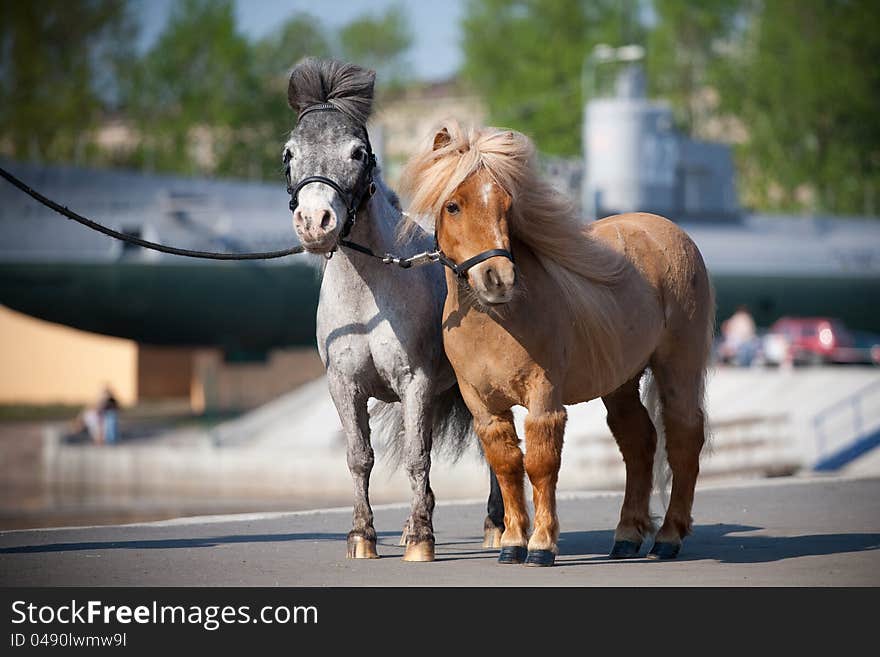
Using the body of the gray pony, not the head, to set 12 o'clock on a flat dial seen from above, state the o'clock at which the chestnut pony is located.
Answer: The chestnut pony is roughly at 10 o'clock from the gray pony.

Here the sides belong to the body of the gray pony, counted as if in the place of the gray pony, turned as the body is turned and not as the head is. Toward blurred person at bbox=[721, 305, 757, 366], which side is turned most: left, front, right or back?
back

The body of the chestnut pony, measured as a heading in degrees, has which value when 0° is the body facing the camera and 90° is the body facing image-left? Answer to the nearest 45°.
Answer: approximately 45°

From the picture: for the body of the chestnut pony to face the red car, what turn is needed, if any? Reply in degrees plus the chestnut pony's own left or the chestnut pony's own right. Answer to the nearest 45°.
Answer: approximately 135° to the chestnut pony's own right

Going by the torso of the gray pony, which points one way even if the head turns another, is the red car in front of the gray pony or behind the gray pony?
behind

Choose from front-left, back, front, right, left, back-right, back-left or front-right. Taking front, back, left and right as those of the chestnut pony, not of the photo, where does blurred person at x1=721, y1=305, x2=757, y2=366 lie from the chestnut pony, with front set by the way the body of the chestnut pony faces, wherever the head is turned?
back-right

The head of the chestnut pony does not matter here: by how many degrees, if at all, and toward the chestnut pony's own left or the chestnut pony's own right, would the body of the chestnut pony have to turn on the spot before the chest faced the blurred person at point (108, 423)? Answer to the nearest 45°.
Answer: approximately 90° to the chestnut pony's own right

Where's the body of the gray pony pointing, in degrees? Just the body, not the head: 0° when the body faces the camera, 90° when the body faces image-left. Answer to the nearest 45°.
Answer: approximately 0°

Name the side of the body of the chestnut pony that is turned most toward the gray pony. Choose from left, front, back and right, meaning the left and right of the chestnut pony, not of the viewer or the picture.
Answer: right
